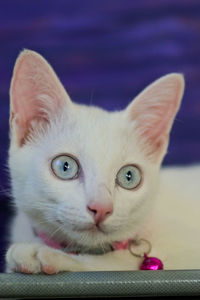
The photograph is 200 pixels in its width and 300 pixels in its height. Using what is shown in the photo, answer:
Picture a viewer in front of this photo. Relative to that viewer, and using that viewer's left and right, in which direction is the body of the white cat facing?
facing the viewer and to the left of the viewer
